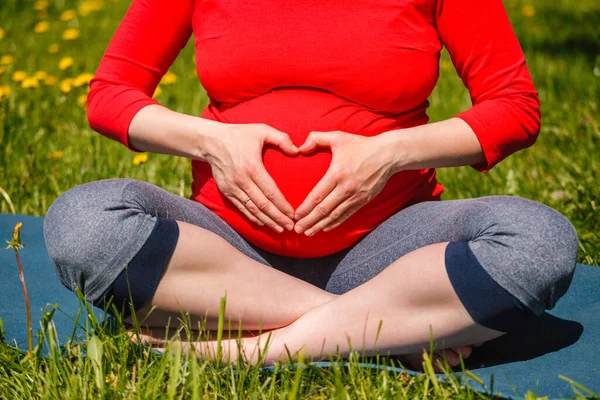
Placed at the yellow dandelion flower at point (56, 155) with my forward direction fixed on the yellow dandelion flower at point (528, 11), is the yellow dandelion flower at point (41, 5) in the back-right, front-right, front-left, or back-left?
front-left

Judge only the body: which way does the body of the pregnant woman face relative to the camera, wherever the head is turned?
toward the camera

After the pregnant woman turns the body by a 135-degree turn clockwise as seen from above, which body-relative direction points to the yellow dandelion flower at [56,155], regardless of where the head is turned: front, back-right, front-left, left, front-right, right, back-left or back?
front

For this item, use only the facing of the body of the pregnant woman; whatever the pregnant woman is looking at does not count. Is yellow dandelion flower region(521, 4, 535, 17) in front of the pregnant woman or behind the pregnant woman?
behind

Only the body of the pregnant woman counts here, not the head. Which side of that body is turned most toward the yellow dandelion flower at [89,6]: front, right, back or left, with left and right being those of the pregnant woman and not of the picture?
back

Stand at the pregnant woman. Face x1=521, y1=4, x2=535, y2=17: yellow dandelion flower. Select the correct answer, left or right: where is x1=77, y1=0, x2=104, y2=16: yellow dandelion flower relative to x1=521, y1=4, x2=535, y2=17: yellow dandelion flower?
left

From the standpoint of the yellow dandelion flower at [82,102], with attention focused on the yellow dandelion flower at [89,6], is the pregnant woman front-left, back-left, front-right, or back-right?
back-right

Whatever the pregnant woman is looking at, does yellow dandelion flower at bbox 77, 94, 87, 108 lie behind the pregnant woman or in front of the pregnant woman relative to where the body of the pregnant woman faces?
behind
